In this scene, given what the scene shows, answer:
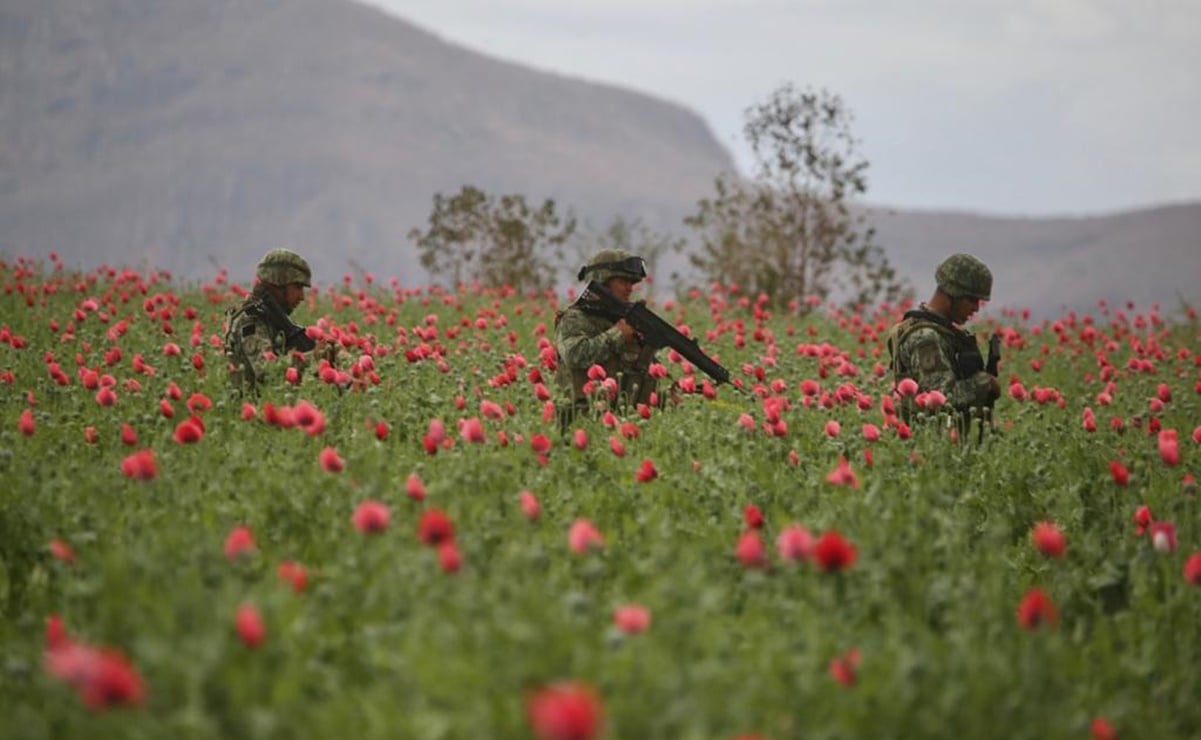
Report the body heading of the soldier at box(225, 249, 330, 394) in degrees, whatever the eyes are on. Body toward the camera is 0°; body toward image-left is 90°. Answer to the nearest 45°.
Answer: approximately 270°

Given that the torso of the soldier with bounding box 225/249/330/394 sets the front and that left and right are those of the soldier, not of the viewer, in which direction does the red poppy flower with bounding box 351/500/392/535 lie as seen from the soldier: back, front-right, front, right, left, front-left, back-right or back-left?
right

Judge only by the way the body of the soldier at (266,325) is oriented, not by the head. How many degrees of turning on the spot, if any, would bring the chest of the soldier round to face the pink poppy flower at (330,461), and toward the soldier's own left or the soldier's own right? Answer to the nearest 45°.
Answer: approximately 90° to the soldier's own right

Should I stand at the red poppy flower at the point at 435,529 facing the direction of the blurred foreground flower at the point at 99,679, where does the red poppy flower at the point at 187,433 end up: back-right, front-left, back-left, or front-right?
back-right

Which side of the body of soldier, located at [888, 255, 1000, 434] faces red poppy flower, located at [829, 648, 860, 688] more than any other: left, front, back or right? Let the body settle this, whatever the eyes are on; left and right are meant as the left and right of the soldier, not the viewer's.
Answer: right

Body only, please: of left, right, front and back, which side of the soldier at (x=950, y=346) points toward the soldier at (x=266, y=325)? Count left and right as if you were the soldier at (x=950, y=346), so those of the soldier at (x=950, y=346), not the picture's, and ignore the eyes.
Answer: back

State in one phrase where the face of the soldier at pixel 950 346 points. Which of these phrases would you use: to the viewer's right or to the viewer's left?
to the viewer's right

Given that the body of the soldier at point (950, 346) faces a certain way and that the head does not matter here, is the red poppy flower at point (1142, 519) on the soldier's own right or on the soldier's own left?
on the soldier's own right

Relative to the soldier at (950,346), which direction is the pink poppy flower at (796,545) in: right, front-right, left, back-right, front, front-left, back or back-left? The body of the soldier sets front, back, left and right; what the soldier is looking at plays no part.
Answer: right

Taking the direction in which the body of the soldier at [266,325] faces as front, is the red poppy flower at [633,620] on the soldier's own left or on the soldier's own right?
on the soldier's own right

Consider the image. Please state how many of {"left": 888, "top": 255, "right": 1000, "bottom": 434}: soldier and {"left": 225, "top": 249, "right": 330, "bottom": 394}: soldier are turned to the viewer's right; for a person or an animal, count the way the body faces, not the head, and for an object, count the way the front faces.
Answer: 2

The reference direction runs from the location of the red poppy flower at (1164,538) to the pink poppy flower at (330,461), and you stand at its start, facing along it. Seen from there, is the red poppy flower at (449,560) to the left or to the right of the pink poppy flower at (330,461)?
left
